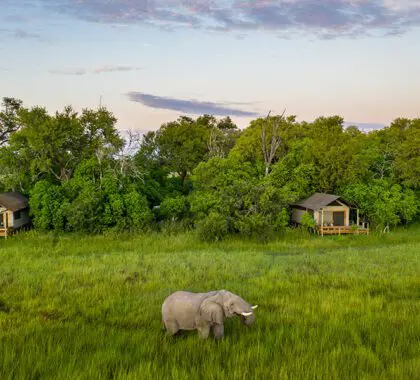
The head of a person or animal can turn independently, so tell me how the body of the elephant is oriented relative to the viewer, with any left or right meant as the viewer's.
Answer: facing to the right of the viewer

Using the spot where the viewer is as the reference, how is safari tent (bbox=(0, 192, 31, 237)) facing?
facing the viewer and to the left of the viewer

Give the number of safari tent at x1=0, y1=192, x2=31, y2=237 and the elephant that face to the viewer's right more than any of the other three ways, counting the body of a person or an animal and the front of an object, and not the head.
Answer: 1

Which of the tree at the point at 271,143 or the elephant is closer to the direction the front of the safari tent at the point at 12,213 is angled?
the elephant

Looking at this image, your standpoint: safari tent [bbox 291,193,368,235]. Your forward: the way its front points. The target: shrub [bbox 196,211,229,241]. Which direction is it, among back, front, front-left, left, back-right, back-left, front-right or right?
right

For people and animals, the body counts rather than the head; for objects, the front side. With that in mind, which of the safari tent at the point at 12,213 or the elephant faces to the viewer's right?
the elephant

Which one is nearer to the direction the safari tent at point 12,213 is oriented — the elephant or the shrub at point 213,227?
the elephant

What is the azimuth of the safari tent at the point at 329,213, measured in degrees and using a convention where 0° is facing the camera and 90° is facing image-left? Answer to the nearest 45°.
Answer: approximately 315°

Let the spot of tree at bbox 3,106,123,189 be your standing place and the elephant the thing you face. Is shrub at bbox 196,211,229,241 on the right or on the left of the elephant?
left
